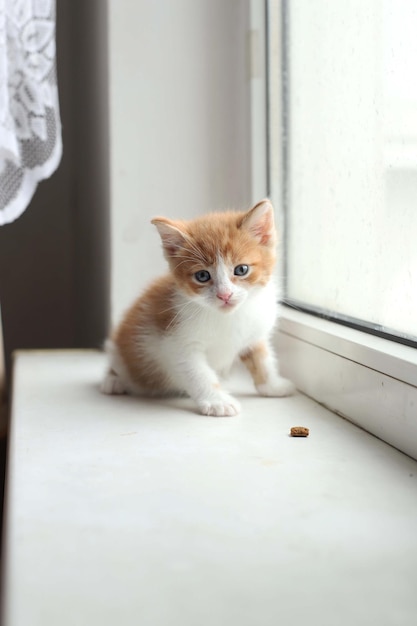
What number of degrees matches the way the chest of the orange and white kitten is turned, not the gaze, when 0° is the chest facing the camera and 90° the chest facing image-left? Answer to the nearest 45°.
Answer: approximately 315°
